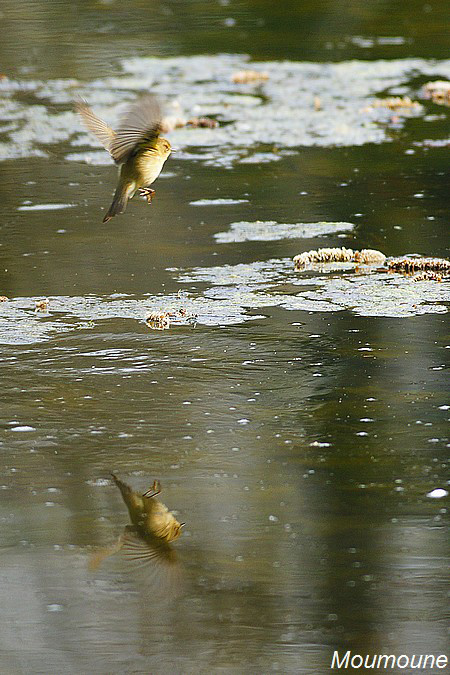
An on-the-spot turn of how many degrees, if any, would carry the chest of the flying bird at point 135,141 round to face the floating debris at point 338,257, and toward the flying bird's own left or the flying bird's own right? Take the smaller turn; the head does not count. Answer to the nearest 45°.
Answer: approximately 45° to the flying bird's own left

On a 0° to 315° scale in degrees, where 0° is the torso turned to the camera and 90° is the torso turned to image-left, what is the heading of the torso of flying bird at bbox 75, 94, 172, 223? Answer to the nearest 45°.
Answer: approximately 270°

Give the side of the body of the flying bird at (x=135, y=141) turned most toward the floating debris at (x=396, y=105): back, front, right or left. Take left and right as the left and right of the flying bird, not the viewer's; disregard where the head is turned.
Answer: left

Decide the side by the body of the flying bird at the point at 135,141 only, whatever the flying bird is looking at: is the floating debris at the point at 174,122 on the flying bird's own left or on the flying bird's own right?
on the flying bird's own left

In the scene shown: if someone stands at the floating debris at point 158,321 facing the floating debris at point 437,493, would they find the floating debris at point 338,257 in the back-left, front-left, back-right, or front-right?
back-left

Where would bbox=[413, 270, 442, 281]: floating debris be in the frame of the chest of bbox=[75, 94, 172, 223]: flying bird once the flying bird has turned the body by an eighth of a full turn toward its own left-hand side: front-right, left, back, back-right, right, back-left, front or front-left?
front-right

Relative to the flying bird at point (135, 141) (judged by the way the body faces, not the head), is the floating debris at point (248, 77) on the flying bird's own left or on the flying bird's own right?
on the flying bird's own left

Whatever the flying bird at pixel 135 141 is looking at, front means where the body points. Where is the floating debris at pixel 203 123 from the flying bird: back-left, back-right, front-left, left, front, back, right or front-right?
left

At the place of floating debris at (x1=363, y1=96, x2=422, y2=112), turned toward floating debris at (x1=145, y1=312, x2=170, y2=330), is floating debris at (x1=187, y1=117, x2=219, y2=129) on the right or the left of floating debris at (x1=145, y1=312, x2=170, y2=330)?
right
